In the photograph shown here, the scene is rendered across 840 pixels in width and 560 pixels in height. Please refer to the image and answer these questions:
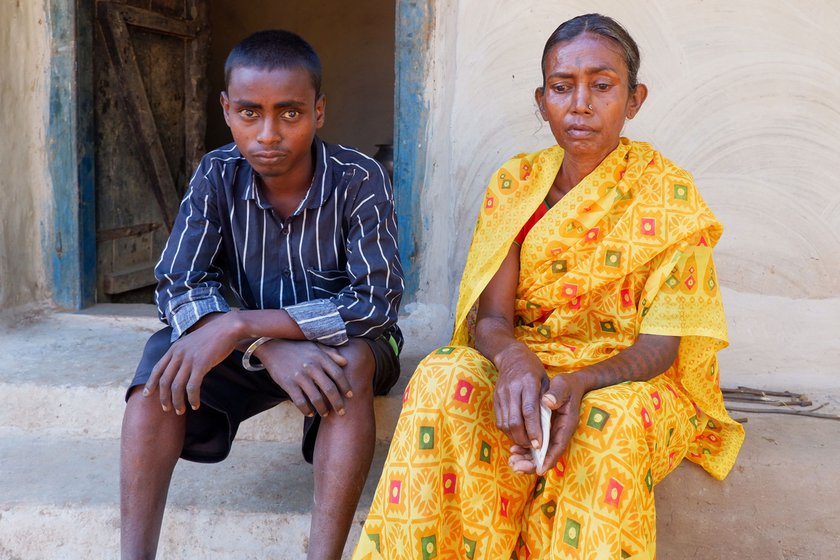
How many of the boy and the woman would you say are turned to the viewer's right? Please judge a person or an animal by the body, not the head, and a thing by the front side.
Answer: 0

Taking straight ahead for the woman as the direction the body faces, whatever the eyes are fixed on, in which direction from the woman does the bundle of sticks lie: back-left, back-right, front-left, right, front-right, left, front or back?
back

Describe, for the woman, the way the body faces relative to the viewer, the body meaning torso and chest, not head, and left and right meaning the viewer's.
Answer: facing the viewer and to the left of the viewer

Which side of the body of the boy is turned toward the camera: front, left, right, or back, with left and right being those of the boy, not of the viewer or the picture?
front

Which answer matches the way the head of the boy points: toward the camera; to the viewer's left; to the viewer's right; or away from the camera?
toward the camera

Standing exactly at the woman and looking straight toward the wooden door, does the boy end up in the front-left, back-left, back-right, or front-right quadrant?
front-left

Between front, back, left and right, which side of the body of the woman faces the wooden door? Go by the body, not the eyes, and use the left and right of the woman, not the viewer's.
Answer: right

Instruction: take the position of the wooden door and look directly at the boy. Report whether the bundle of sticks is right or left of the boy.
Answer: left

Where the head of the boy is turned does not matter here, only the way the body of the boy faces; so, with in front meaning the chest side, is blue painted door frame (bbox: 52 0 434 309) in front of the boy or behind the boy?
behind

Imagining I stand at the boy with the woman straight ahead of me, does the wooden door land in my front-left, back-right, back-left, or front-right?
back-left

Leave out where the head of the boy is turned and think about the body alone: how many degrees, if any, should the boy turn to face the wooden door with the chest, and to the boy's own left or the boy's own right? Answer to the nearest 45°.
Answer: approximately 180°

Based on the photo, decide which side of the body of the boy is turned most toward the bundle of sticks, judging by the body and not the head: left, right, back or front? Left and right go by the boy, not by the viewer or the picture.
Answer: left
